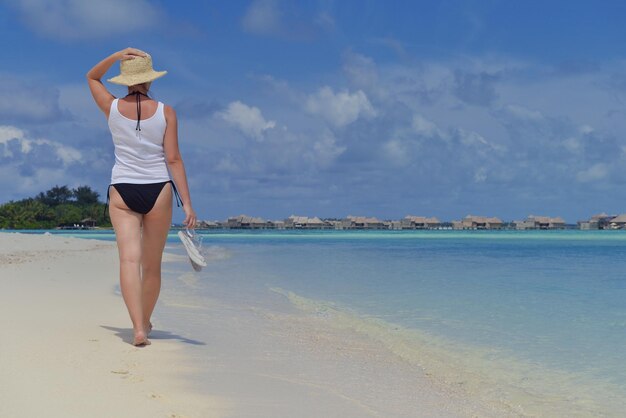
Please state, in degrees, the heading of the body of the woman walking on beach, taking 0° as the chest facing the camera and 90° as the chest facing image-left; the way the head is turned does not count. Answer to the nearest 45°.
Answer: approximately 180°
